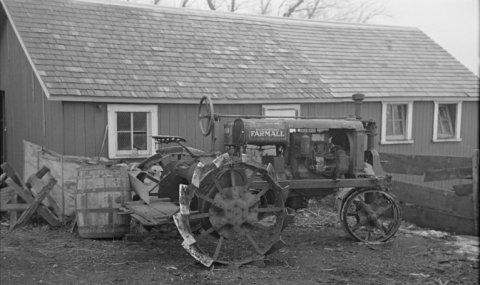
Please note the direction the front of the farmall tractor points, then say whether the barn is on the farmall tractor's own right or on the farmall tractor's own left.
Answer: on the farmall tractor's own left

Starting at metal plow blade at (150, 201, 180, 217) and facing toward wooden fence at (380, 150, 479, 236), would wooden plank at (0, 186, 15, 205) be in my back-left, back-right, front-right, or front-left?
back-left

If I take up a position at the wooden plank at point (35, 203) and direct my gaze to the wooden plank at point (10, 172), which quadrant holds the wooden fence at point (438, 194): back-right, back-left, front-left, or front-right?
back-right

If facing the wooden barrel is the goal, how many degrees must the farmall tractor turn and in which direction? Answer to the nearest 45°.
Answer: approximately 180°

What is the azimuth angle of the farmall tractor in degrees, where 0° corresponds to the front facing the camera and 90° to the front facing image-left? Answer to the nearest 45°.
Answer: approximately 270°

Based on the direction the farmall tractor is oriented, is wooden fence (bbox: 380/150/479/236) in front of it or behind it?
in front

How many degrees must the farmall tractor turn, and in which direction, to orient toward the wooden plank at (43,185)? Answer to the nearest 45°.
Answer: approximately 180°

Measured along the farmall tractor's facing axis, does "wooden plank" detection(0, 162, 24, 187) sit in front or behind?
behind

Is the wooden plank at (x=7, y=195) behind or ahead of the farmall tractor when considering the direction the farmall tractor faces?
behind

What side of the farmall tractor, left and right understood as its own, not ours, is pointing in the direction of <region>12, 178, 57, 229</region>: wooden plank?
back
